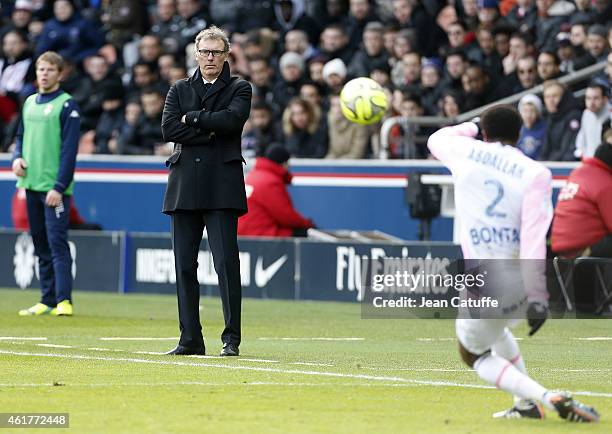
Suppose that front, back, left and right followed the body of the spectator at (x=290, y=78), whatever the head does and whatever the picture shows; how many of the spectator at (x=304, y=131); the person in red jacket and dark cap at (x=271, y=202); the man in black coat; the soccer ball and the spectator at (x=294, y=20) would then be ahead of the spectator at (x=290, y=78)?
4

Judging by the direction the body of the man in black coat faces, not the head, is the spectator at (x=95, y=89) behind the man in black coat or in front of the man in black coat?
behind

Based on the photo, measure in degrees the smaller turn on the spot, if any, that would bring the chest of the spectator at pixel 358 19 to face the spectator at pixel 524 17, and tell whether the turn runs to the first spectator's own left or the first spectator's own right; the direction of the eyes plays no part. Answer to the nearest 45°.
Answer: approximately 45° to the first spectator's own left

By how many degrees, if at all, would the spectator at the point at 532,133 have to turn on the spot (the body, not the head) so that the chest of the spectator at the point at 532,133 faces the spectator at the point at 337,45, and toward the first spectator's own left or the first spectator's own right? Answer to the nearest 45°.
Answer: approximately 135° to the first spectator's own right

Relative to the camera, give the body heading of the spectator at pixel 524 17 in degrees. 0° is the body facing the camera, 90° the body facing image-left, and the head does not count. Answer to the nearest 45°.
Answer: approximately 0°
